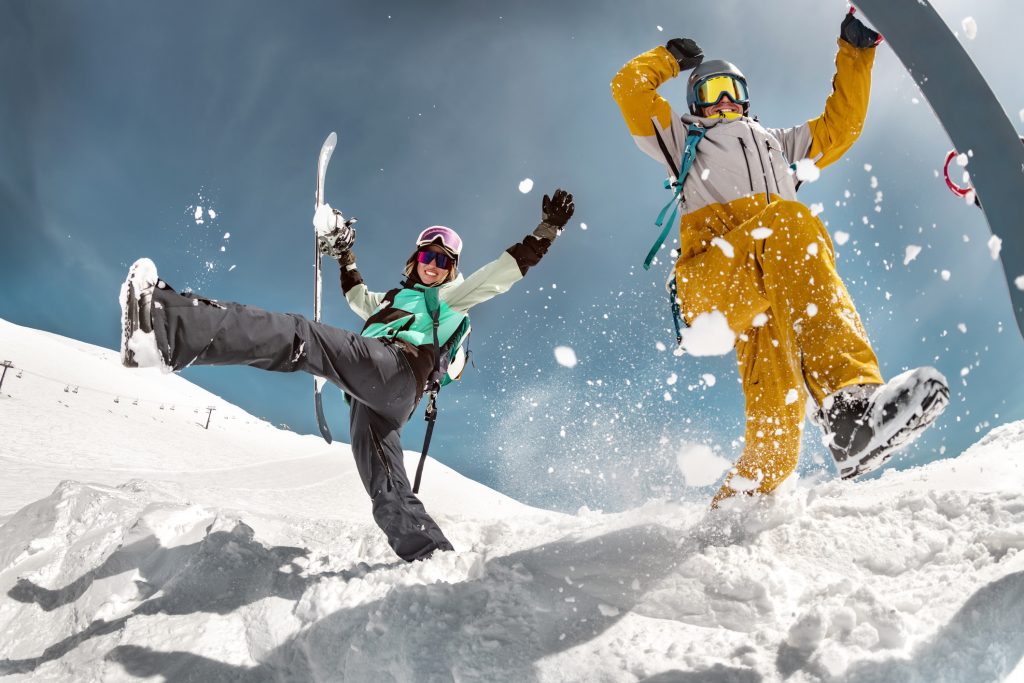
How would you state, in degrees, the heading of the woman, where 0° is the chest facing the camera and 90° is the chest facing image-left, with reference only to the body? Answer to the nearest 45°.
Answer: approximately 45°

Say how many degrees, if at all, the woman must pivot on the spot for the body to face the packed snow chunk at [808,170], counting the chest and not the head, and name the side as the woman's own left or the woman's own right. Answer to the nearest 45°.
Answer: approximately 135° to the woman's own left

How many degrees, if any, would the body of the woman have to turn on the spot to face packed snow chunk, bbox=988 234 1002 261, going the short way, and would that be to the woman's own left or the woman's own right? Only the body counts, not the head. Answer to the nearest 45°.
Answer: approximately 90° to the woman's own left
